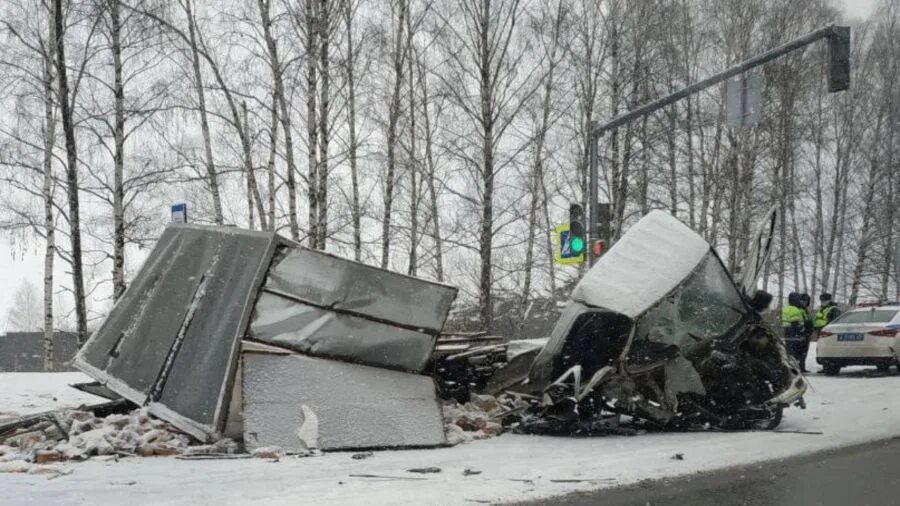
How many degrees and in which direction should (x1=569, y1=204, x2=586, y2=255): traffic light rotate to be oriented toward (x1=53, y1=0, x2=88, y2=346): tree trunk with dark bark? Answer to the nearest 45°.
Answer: approximately 90° to its right

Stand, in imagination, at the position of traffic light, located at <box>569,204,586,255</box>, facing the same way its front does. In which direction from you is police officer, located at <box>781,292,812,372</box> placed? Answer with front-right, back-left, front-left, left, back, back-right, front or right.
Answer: back-left

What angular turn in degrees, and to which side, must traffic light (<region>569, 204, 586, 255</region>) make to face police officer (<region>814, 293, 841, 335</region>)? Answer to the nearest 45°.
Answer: approximately 135° to its left

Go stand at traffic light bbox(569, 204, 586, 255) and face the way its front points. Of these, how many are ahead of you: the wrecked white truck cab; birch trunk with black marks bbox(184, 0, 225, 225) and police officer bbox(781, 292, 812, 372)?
1

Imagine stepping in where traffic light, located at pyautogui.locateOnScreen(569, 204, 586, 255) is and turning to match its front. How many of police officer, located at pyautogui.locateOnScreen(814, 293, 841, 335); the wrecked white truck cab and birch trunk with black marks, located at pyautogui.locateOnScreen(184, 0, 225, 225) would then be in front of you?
1

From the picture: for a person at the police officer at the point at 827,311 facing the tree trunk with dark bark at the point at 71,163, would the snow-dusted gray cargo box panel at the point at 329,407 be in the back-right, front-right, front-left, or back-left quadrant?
front-left

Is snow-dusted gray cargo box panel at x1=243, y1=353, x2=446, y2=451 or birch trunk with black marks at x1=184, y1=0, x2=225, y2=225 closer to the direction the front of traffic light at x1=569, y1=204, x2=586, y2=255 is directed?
the snow-dusted gray cargo box panel

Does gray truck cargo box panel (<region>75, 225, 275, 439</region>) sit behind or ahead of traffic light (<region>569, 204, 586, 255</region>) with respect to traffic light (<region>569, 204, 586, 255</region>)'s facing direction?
ahead

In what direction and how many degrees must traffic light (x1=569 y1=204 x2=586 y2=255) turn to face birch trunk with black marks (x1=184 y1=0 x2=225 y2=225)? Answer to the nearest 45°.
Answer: approximately 135° to its right

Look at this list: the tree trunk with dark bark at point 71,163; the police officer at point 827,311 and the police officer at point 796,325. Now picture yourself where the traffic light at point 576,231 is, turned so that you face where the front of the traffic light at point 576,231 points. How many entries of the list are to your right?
1

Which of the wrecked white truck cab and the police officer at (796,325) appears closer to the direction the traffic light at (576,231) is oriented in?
the wrecked white truck cab

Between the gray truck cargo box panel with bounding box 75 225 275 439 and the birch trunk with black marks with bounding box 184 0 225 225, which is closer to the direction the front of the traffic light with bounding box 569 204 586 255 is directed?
the gray truck cargo box panel

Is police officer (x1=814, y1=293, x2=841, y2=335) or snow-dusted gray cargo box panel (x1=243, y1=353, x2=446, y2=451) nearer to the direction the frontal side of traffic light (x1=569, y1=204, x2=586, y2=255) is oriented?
the snow-dusted gray cargo box panel

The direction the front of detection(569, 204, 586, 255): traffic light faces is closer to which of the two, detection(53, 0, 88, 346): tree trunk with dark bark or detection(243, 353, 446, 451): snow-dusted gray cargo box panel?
the snow-dusted gray cargo box panel

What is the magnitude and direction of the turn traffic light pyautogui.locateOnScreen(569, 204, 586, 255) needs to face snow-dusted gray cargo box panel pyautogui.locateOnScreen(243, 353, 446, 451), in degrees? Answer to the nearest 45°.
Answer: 0° — it already faces it

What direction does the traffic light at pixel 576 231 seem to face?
toward the camera
